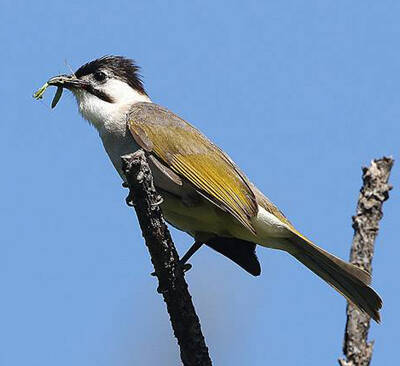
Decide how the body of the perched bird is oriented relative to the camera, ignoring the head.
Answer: to the viewer's left

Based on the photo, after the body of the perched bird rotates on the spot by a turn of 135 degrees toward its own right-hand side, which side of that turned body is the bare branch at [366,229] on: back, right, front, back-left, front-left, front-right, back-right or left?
right
